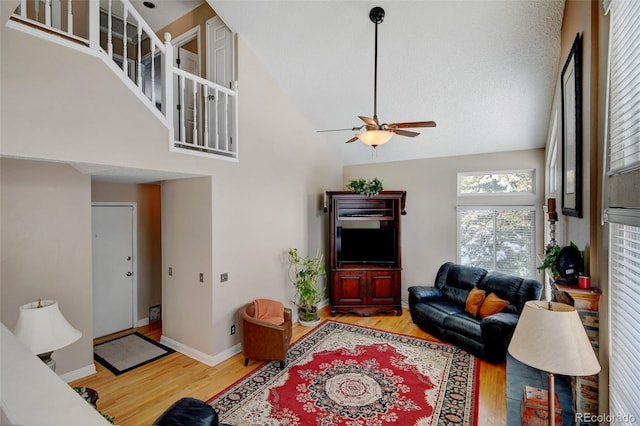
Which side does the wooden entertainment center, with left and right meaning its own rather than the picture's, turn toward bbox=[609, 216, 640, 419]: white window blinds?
front

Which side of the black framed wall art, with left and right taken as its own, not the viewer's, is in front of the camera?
left

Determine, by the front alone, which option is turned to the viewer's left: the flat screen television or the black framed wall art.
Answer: the black framed wall art

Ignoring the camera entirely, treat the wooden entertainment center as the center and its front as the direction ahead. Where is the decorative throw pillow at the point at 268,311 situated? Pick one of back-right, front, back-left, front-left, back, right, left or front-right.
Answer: front-right

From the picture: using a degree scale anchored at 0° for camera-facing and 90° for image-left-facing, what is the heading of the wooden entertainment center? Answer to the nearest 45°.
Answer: approximately 0°

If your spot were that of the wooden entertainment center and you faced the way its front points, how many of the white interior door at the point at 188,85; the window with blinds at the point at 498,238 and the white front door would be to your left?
1

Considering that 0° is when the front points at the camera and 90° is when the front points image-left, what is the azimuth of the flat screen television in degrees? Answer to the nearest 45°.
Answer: approximately 0°

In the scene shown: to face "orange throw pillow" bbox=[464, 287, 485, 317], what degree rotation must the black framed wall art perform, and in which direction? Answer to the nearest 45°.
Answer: approximately 45° to its right

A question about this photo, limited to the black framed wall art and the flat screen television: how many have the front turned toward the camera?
1

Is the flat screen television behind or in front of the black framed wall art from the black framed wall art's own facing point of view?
in front

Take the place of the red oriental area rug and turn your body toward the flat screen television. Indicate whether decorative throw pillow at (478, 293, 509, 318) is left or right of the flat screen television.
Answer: right

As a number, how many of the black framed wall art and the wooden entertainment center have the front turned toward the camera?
1
